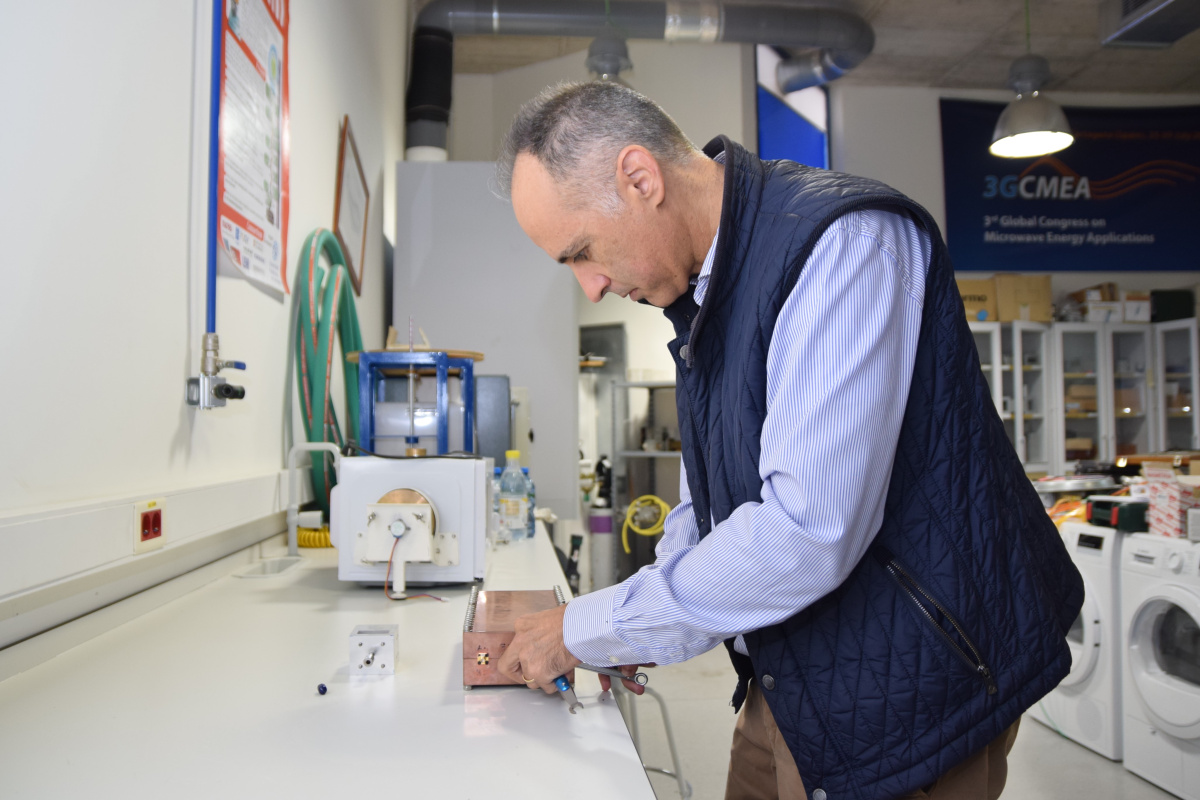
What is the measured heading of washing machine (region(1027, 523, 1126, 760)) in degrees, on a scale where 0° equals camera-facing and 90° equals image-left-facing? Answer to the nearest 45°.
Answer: approximately 45°

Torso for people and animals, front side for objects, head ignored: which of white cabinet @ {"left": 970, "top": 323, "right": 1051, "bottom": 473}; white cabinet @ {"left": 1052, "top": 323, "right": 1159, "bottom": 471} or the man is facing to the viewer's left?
the man

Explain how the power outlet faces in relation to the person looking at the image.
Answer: facing the viewer and to the right of the viewer

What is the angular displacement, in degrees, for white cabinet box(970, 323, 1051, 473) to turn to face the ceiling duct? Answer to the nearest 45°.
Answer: approximately 45° to its right

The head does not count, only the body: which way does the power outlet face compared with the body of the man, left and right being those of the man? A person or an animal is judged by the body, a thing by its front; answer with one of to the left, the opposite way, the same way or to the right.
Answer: the opposite way

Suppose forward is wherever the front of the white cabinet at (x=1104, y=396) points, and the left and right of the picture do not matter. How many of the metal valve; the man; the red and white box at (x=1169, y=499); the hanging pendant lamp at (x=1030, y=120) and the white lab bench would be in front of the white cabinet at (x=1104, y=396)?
5

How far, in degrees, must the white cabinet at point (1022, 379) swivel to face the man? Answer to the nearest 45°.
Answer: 0° — it already faces them

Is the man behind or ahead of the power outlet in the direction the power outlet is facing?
ahead

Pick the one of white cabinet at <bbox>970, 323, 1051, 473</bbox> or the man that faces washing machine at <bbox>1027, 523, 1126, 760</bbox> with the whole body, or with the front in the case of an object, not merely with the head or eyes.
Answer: the white cabinet

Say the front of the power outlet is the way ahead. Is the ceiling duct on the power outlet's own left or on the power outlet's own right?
on the power outlet's own left

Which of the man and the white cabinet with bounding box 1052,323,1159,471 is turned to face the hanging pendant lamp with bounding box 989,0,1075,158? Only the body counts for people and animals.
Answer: the white cabinet

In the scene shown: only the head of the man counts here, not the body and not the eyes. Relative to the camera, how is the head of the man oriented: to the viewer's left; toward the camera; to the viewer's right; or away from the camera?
to the viewer's left
